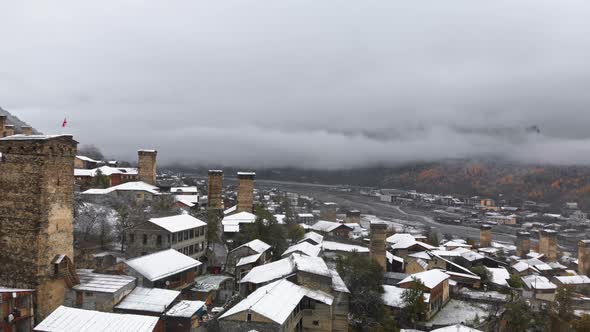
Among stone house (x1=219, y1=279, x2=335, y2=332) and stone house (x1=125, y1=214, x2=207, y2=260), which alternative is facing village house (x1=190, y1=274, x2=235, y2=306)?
stone house (x1=125, y1=214, x2=207, y2=260)

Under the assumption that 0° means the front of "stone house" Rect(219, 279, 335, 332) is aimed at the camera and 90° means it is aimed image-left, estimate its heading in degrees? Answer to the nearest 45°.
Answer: approximately 315°

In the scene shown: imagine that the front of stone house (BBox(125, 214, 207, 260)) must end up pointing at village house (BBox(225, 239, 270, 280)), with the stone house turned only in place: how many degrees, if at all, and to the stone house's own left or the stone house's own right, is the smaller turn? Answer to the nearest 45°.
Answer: approximately 45° to the stone house's own left

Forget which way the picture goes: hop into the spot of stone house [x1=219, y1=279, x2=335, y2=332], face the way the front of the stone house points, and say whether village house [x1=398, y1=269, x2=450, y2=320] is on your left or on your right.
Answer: on your left

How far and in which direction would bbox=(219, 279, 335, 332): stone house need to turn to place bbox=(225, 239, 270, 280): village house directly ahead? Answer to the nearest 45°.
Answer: approximately 135° to its left

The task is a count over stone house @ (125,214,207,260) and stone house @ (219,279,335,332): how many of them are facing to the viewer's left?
0

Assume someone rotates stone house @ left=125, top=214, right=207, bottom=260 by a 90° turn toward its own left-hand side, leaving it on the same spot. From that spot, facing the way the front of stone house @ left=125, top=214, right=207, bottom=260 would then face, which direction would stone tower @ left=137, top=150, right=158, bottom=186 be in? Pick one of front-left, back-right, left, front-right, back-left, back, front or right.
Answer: front-left

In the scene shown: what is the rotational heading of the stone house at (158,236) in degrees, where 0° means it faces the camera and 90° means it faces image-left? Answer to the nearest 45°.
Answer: approximately 315°

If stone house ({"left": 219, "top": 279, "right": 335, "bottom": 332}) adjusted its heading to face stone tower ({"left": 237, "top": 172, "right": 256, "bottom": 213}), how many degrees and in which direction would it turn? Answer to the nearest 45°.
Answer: approximately 135° to its left
